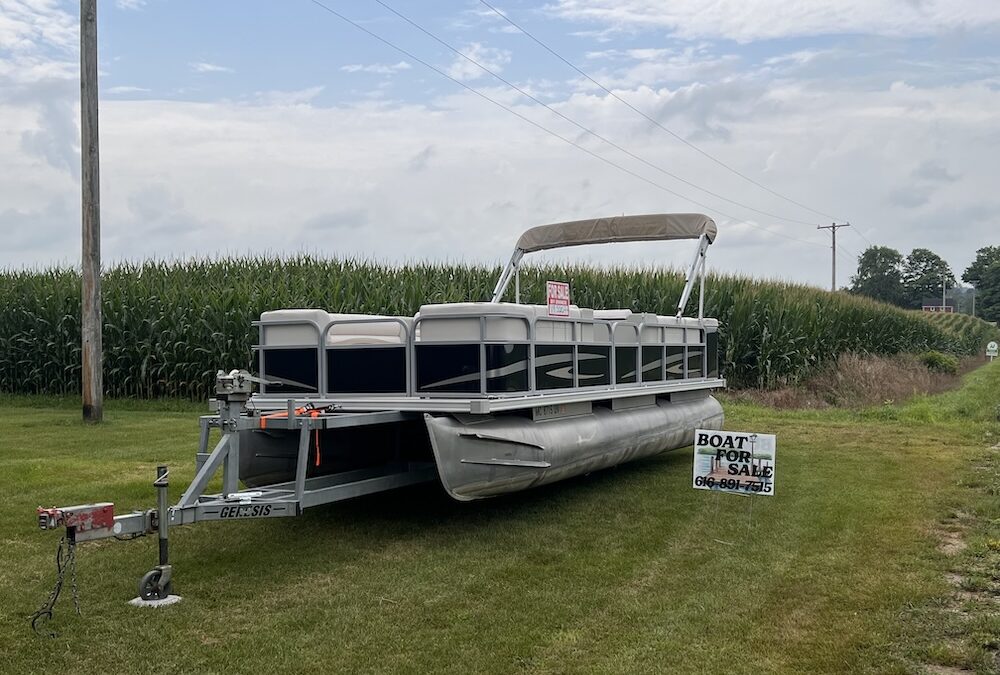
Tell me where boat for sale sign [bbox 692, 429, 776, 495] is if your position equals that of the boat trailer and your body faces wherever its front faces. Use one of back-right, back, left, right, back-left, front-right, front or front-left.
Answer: back-left

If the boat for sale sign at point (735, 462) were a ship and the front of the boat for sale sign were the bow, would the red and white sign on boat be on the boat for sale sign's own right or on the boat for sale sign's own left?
on the boat for sale sign's own right

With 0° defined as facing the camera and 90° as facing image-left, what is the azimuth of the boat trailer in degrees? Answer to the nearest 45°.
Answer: approximately 45°

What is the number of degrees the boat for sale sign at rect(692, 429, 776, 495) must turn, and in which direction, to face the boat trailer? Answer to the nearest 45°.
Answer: approximately 45° to its right

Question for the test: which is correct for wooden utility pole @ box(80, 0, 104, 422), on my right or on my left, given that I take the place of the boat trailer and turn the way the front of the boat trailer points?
on my right

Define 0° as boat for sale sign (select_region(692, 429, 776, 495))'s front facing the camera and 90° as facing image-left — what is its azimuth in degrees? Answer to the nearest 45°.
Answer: approximately 0°

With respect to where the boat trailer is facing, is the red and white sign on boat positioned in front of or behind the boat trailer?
behind
